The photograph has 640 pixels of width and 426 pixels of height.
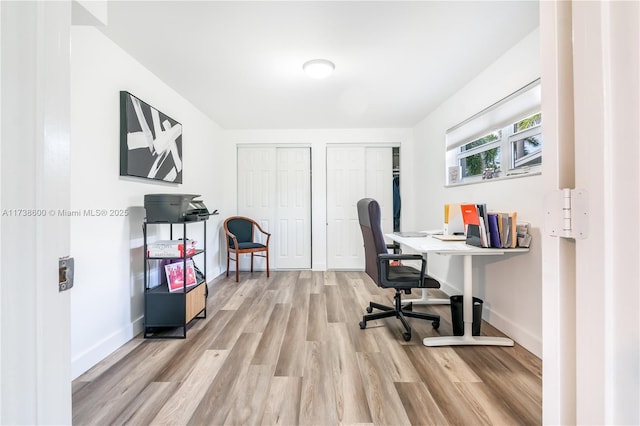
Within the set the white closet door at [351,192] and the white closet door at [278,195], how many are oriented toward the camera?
2

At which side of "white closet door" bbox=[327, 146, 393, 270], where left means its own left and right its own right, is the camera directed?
front

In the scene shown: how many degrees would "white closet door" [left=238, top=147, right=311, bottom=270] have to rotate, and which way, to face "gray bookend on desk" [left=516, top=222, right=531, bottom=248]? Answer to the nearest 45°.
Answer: approximately 45° to its left

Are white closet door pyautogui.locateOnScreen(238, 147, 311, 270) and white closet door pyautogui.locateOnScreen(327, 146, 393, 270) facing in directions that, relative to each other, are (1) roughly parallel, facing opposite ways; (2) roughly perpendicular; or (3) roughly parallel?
roughly parallel

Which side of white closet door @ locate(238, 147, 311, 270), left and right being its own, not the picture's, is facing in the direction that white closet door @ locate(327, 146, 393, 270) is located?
left

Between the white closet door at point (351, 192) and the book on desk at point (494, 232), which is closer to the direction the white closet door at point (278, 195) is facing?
the book on desk

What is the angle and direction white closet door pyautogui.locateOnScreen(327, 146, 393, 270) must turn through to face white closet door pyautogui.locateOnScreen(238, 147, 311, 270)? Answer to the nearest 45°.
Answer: approximately 90° to its right

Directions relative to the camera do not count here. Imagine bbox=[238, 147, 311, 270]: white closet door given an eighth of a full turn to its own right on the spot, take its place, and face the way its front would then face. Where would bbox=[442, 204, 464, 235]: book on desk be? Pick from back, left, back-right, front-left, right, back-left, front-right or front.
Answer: left

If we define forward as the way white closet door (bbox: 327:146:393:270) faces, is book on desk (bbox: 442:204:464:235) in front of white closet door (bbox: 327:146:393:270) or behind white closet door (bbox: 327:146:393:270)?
in front

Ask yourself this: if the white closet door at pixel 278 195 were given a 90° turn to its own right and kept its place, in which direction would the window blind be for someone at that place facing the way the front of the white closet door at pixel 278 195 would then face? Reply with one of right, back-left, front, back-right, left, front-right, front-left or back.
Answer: back-left

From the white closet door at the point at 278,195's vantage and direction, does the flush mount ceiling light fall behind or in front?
in front

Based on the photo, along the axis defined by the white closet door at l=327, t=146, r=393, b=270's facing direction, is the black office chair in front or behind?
in front

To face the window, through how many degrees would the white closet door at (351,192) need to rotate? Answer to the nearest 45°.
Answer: approximately 45° to its left
